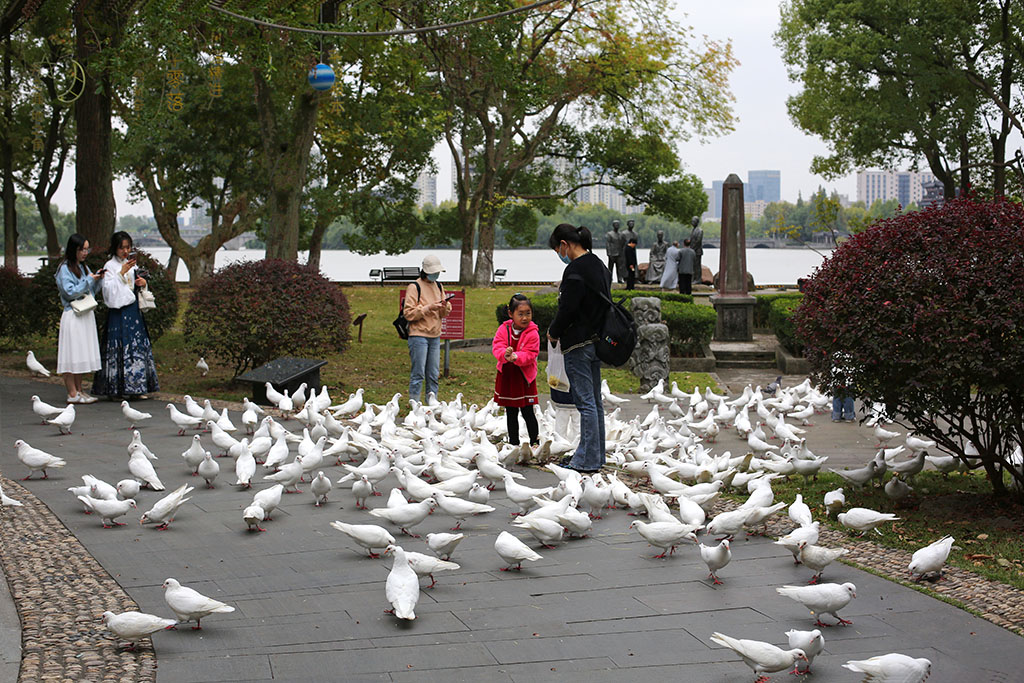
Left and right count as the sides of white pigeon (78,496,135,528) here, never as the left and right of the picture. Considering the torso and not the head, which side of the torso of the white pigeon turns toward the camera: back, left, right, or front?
right

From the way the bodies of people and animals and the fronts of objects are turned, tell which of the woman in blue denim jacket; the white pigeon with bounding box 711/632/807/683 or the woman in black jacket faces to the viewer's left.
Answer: the woman in black jacket

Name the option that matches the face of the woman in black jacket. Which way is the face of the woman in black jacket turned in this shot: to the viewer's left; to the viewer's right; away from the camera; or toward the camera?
to the viewer's left

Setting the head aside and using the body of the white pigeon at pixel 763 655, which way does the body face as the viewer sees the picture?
to the viewer's right

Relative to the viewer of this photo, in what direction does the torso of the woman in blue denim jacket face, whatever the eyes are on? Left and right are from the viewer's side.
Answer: facing to the right of the viewer

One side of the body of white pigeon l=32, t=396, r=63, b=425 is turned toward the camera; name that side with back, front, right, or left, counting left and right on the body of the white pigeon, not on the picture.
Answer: left

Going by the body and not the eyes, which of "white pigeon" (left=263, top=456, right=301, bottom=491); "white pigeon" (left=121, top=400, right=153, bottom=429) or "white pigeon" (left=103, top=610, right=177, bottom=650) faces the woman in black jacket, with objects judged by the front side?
"white pigeon" (left=263, top=456, right=301, bottom=491)

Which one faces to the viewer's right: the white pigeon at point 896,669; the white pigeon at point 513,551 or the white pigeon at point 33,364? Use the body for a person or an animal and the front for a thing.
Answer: the white pigeon at point 896,669
